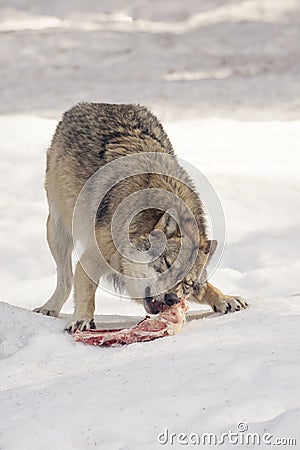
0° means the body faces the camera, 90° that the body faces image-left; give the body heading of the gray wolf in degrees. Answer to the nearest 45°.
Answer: approximately 315°
